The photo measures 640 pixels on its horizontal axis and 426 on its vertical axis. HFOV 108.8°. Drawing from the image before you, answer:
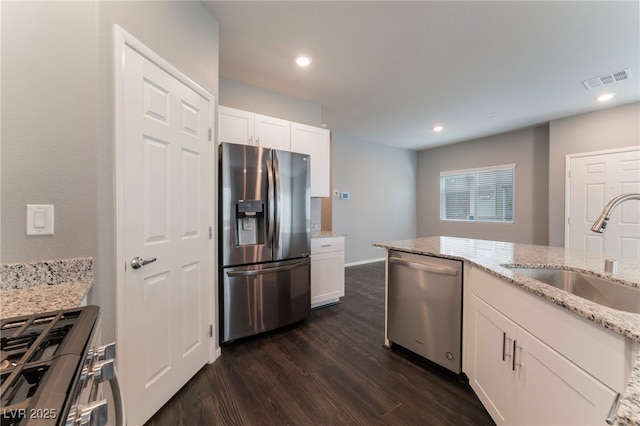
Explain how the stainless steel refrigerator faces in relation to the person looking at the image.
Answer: facing the viewer and to the right of the viewer

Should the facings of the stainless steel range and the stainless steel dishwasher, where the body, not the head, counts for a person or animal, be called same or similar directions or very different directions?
very different directions

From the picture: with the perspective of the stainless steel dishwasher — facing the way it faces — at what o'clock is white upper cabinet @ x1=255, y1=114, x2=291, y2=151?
The white upper cabinet is roughly at 2 o'clock from the stainless steel dishwasher.

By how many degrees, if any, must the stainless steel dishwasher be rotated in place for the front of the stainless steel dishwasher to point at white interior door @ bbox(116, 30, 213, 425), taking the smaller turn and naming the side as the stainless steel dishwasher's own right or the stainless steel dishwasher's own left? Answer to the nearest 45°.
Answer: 0° — it already faces it

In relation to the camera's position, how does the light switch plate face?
facing the viewer

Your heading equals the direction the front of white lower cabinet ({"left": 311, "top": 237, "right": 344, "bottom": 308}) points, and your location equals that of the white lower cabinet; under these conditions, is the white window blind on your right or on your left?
on your left

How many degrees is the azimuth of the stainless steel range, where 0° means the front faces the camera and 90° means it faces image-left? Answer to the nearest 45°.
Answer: approximately 270°

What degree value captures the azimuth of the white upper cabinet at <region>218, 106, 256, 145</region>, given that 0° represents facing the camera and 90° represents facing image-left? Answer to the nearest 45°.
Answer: approximately 315°

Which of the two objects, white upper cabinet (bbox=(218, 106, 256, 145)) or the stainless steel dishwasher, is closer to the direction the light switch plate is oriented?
the stainless steel dishwasher

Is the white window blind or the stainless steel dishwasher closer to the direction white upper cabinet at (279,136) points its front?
the stainless steel dishwasher

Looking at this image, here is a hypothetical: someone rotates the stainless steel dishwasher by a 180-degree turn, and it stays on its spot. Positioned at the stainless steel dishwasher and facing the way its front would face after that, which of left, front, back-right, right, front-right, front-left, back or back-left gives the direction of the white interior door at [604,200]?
front
